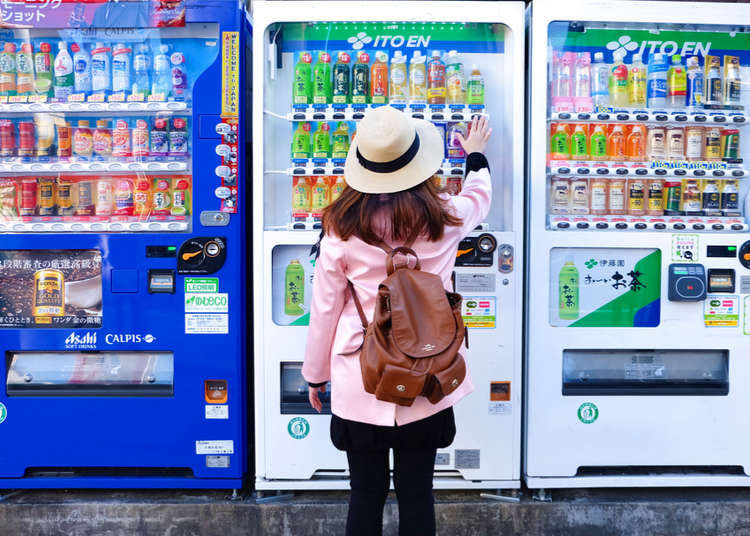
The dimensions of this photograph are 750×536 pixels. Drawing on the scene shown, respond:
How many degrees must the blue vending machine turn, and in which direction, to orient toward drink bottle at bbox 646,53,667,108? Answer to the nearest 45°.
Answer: approximately 90° to its left

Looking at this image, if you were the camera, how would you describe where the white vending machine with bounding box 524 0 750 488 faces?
facing the viewer

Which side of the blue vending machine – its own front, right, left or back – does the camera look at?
front

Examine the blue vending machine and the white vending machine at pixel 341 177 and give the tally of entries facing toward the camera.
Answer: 2

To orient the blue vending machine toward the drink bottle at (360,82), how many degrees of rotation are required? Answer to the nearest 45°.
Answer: approximately 90° to its left

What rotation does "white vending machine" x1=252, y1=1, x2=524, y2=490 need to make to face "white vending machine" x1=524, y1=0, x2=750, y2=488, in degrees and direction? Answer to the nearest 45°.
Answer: approximately 90° to its left

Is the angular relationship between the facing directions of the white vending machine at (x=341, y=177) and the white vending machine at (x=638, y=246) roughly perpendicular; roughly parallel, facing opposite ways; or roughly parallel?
roughly parallel

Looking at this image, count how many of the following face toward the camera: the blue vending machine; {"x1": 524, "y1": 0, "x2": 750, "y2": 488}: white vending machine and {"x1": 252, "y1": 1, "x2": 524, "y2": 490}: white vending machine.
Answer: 3

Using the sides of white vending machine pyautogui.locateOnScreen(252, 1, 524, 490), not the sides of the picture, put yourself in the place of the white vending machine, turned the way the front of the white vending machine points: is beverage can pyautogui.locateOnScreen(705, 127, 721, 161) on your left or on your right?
on your left

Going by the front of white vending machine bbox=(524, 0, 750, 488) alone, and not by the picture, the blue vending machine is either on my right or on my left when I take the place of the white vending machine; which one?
on my right
